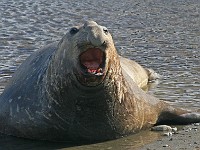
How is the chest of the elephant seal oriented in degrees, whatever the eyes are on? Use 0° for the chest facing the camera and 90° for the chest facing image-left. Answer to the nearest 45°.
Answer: approximately 0°
